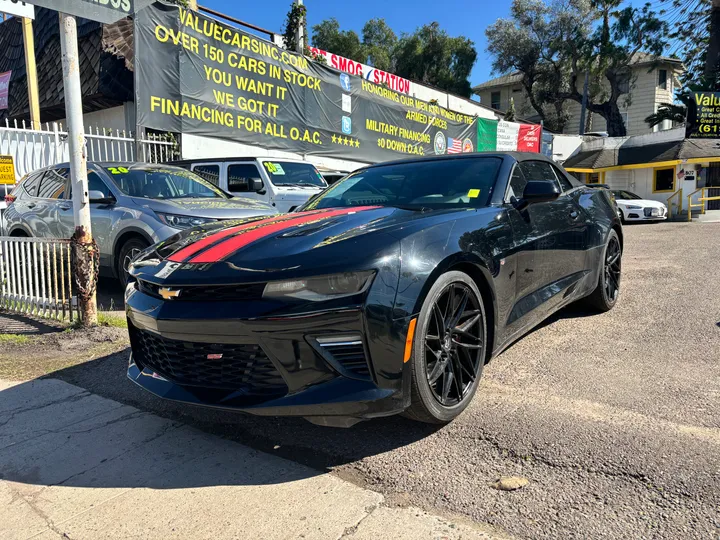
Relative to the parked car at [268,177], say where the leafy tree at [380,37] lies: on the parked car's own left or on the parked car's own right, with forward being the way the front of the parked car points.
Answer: on the parked car's own left

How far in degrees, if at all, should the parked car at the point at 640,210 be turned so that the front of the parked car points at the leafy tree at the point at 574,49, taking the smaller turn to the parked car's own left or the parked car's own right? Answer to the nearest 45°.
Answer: approximately 135° to the parked car's own left

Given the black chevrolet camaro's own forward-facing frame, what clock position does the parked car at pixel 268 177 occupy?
The parked car is roughly at 4 o'clock from the black chevrolet camaro.

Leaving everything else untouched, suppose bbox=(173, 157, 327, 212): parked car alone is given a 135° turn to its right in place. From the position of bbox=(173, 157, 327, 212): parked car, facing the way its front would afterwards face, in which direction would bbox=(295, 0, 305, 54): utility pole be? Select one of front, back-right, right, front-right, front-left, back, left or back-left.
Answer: right

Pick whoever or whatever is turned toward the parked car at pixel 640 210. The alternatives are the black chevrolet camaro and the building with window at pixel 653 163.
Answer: the building with window

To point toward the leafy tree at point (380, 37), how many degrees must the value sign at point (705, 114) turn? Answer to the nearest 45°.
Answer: approximately 135° to its right

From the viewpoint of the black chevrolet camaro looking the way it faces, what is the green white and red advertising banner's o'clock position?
The green white and red advertising banner is roughly at 5 o'clock from the black chevrolet camaro.

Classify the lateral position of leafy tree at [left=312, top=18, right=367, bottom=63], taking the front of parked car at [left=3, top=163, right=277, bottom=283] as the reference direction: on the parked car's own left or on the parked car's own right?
on the parked car's own left

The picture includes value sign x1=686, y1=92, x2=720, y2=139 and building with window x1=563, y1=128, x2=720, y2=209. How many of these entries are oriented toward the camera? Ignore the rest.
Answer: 2

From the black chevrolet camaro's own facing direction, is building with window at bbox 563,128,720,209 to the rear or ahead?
to the rear

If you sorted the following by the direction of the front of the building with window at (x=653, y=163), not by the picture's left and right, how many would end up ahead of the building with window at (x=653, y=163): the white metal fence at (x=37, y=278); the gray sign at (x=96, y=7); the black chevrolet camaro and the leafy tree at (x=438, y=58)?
3

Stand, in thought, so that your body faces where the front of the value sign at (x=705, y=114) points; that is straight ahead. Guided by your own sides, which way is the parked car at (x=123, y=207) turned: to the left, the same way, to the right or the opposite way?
to the left

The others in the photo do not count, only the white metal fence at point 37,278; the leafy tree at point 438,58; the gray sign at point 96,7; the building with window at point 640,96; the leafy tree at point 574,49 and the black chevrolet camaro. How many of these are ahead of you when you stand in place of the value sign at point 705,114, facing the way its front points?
3
